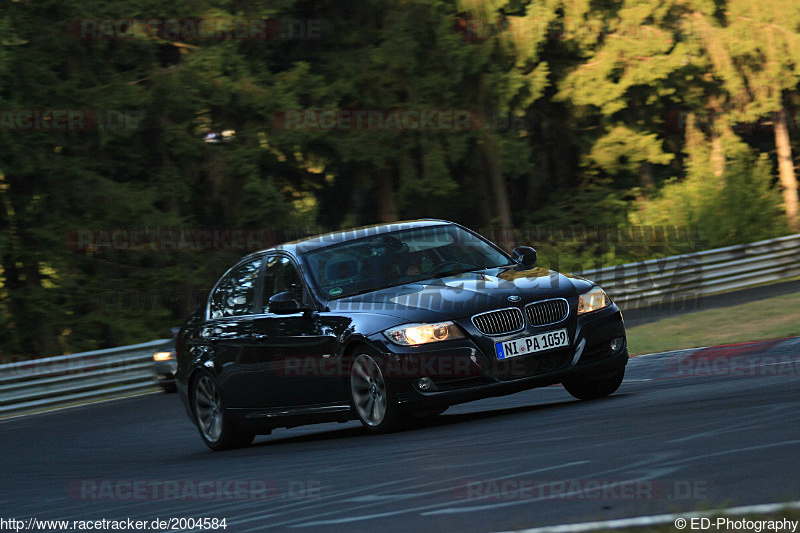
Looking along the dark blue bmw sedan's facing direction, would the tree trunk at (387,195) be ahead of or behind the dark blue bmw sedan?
behind

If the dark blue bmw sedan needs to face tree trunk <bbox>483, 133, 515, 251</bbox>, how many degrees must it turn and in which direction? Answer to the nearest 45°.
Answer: approximately 135° to its left

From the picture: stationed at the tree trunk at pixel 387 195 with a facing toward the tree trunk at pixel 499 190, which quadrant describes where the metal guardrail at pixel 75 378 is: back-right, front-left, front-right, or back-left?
back-right

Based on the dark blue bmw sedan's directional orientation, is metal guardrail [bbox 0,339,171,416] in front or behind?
behind

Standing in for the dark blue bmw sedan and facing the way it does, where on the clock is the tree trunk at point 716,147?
The tree trunk is roughly at 8 o'clock from the dark blue bmw sedan.

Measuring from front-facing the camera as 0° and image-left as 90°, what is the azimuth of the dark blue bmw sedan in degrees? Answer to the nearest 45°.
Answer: approximately 315°
